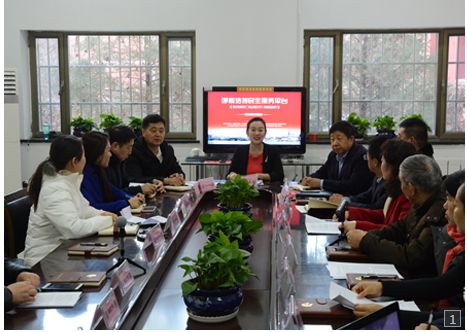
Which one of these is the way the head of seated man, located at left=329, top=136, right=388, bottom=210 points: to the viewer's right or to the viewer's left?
to the viewer's left

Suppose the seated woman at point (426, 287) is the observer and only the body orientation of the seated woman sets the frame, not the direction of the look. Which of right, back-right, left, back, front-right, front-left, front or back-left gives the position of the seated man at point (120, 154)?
front-right

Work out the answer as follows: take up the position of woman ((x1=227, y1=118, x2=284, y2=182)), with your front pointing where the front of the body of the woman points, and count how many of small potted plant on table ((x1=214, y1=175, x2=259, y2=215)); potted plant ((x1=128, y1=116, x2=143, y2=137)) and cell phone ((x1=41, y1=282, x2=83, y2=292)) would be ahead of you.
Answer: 2

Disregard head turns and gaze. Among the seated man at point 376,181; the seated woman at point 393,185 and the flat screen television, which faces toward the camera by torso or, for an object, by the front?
the flat screen television

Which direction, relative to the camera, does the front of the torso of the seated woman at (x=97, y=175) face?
to the viewer's right

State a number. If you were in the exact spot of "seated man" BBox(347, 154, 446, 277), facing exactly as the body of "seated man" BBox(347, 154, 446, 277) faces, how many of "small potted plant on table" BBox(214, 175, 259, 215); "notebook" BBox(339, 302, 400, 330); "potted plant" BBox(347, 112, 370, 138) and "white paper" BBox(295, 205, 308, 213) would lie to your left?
1

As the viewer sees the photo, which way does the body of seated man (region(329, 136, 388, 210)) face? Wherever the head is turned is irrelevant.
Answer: to the viewer's left

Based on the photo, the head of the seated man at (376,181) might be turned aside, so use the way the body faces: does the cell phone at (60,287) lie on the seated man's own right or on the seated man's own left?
on the seated man's own left

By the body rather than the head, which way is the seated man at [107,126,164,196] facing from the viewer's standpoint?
to the viewer's right

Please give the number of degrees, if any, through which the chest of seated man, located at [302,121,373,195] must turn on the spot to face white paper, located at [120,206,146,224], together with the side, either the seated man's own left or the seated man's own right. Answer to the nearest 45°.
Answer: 0° — they already face it

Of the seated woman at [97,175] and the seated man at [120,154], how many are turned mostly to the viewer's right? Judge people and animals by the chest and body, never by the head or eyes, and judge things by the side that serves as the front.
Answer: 2

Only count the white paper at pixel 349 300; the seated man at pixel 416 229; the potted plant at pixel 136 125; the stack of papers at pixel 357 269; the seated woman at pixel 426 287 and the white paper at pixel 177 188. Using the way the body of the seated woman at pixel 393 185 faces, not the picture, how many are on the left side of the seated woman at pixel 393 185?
4

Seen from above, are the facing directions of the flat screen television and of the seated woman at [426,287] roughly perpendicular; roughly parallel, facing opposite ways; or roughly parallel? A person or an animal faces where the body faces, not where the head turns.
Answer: roughly perpendicular

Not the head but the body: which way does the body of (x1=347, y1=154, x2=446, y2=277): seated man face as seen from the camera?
to the viewer's left
